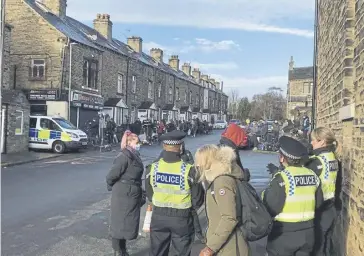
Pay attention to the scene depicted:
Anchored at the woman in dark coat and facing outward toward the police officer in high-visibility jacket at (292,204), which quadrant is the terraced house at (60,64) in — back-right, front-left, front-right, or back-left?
back-left

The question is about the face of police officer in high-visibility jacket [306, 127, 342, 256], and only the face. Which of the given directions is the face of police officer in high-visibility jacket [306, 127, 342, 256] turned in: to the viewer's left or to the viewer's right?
to the viewer's left

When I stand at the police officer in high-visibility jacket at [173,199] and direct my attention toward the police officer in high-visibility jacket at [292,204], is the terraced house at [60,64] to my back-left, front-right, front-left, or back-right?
back-left

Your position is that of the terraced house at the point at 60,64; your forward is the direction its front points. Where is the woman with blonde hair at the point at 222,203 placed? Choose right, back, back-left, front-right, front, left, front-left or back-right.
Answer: front-right

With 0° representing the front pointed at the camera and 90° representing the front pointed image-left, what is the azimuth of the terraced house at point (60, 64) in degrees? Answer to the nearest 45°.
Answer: approximately 315°
